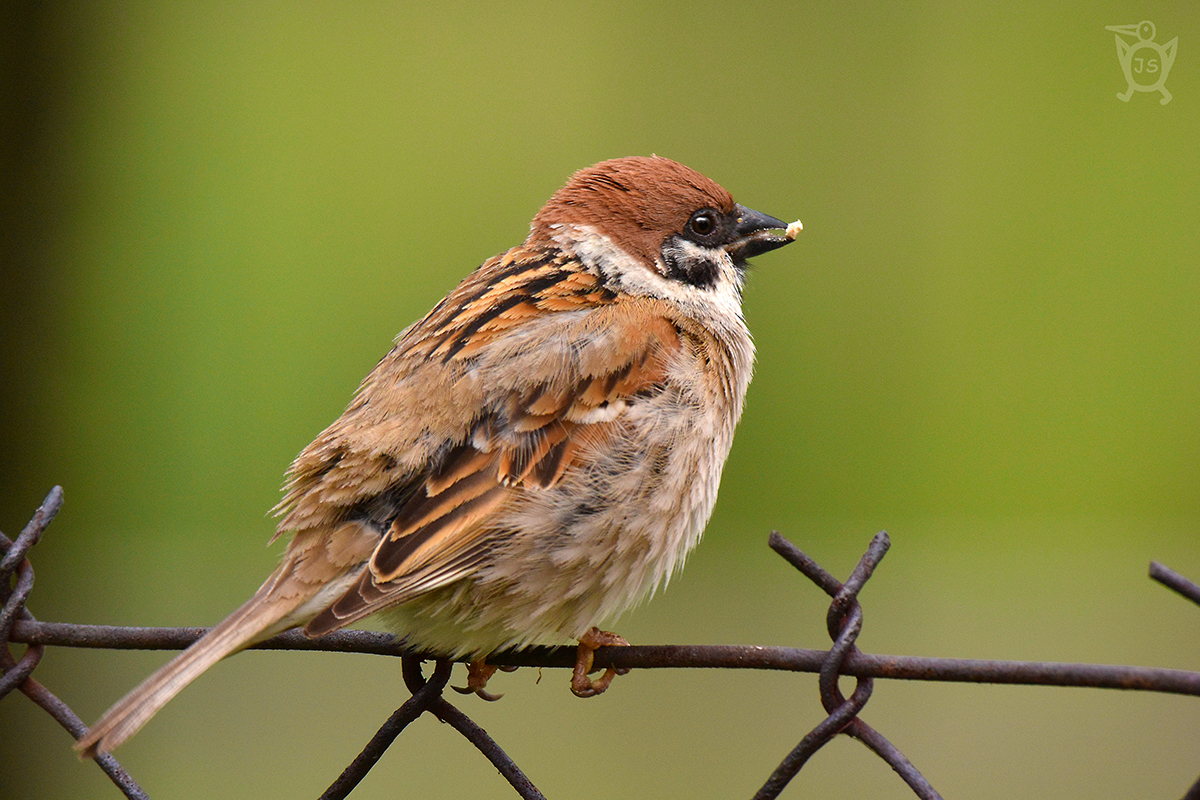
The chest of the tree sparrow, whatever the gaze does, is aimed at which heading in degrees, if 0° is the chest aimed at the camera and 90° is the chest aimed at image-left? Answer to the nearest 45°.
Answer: approximately 270°
